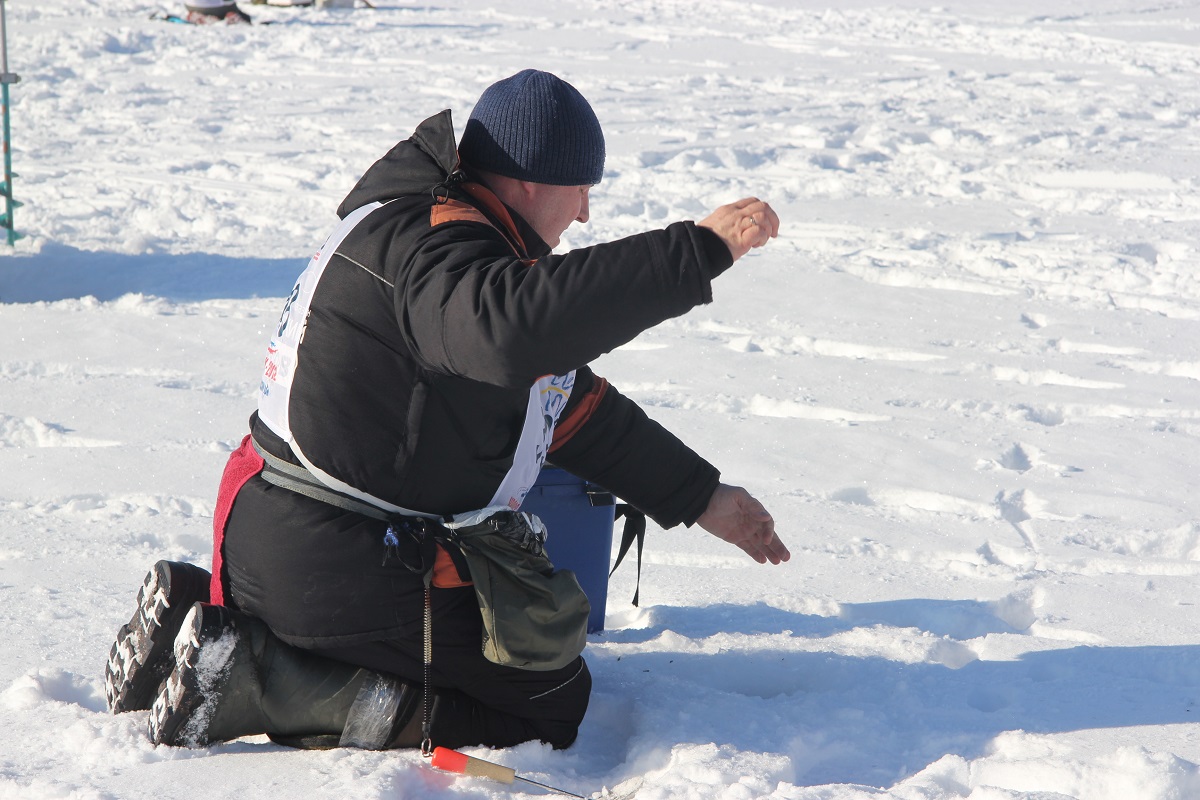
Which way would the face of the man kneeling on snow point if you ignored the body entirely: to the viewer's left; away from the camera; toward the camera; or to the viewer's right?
to the viewer's right

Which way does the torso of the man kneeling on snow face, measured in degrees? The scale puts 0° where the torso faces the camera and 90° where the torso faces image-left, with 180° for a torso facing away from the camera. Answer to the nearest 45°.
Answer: approximately 270°
